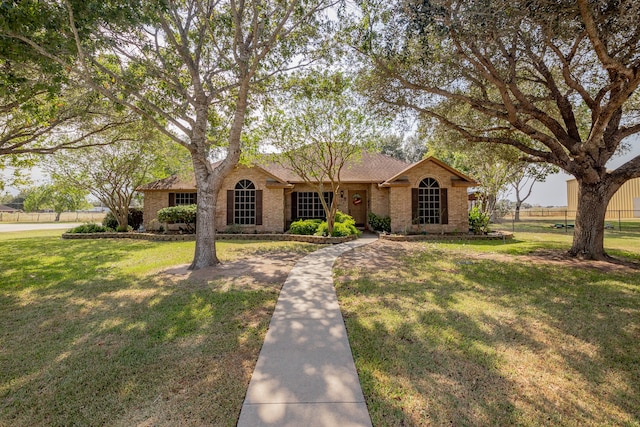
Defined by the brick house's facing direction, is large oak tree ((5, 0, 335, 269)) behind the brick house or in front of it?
in front

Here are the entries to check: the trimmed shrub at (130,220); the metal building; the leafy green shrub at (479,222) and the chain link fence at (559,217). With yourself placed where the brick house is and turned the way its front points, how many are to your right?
1

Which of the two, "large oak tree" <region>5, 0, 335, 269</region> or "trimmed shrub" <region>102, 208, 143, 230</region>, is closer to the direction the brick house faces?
the large oak tree

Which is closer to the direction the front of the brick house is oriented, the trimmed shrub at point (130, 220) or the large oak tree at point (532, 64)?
the large oak tree

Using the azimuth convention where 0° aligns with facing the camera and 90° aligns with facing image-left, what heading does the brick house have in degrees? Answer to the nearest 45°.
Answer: approximately 0°

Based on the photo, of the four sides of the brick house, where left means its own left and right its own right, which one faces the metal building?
left

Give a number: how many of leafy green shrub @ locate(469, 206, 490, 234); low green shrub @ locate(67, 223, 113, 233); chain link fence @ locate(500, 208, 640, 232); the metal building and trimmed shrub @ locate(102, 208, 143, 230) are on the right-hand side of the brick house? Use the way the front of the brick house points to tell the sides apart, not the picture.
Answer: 2

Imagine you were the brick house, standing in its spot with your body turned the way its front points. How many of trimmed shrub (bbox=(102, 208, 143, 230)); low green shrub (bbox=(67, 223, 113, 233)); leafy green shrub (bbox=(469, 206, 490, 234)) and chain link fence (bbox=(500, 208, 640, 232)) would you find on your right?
2

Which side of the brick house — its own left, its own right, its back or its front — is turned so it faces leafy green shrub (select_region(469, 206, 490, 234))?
left

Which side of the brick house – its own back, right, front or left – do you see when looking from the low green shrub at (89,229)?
right

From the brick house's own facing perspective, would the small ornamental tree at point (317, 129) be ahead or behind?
ahead

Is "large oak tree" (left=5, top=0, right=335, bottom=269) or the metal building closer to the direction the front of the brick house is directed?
the large oak tree

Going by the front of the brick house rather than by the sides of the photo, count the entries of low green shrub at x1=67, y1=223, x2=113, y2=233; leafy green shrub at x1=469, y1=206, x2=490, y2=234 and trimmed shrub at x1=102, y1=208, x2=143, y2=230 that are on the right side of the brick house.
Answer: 2

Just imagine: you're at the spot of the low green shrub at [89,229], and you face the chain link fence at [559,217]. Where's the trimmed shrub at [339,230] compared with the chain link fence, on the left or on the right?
right

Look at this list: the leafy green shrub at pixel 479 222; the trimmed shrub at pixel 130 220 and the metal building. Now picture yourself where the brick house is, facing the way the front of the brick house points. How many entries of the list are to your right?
1

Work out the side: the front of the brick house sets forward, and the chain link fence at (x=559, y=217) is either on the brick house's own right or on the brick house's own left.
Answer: on the brick house's own left
